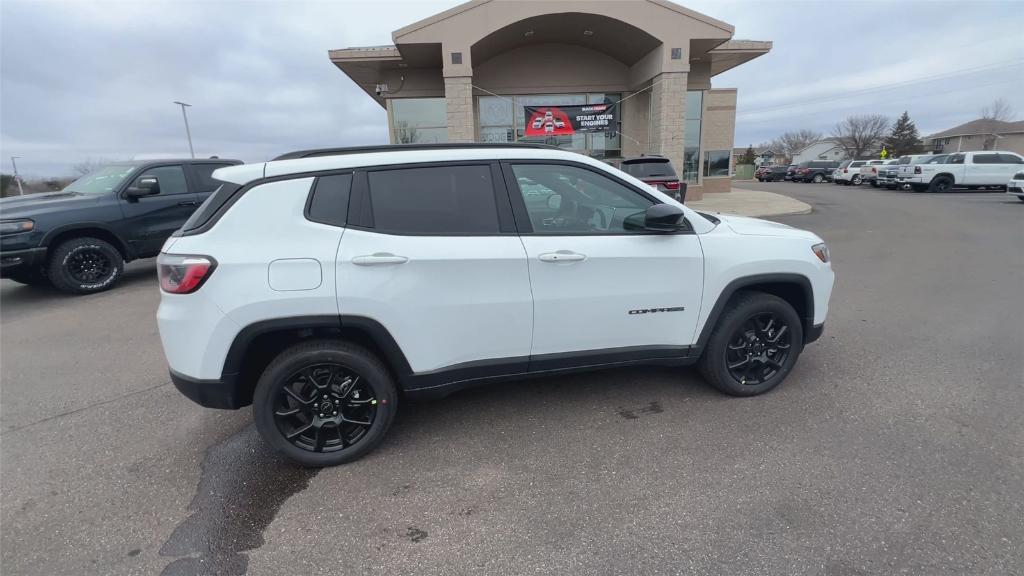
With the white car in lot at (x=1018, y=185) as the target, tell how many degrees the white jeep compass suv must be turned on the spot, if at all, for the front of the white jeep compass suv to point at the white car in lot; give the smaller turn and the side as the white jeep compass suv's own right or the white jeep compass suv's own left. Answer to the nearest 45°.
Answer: approximately 45° to the white jeep compass suv's own left

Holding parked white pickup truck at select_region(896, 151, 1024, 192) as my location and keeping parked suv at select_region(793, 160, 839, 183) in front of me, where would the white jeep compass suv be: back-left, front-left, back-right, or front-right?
back-left

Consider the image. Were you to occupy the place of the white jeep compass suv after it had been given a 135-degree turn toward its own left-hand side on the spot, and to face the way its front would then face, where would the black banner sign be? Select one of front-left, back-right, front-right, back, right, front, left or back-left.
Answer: front-right

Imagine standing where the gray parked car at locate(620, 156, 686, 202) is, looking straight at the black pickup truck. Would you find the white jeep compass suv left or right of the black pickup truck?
left

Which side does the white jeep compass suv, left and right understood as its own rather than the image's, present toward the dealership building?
left

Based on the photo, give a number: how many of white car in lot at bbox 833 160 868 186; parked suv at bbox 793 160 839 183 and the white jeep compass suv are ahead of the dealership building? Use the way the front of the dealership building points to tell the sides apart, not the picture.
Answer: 1

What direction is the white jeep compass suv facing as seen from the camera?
to the viewer's right

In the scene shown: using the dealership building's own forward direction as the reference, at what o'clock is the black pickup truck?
The black pickup truck is roughly at 1 o'clock from the dealership building.

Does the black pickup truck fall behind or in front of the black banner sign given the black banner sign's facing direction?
in front

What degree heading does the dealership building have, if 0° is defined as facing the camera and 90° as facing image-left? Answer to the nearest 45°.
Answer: approximately 0°

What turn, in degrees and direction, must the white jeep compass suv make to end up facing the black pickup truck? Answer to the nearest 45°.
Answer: approximately 135° to its left

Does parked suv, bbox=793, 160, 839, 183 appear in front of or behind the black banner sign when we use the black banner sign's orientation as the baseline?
behind

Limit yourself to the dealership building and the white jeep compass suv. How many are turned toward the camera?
1
